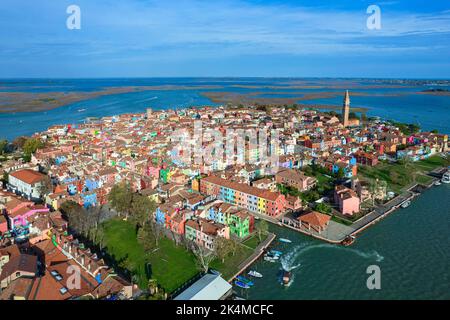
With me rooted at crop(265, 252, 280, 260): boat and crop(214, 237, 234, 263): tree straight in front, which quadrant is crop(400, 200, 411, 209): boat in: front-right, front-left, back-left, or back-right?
back-right

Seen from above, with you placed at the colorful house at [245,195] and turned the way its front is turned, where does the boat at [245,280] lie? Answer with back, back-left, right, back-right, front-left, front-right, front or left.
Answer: front-left

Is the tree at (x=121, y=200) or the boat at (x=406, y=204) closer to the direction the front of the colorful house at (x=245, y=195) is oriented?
the tree

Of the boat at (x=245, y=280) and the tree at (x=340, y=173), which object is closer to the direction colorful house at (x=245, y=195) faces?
the boat

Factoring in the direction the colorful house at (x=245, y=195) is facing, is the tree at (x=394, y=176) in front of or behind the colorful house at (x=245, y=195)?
behind

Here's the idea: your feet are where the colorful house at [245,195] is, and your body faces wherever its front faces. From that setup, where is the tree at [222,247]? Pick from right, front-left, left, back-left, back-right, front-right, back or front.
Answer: front-left

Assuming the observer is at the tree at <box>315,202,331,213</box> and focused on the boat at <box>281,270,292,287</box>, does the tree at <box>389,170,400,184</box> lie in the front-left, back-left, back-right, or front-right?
back-left

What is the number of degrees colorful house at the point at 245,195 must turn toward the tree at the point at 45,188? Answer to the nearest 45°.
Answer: approximately 45° to its right

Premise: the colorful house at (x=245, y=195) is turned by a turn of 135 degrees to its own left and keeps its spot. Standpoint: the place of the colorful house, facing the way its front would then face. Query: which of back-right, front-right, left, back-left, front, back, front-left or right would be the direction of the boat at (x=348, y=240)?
front-right

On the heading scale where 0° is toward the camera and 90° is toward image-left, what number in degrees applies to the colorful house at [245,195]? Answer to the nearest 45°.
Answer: approximately 45°

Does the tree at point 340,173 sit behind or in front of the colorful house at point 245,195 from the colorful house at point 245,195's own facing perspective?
behind

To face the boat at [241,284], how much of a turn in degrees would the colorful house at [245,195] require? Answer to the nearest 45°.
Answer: approximately 45° to its left

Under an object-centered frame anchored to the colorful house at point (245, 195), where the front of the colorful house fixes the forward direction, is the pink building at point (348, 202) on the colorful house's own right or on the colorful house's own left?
on the colorful house's own left
